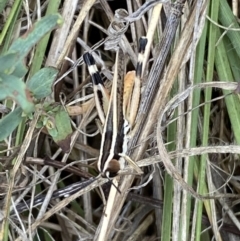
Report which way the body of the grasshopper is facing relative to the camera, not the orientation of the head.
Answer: toward the camera
